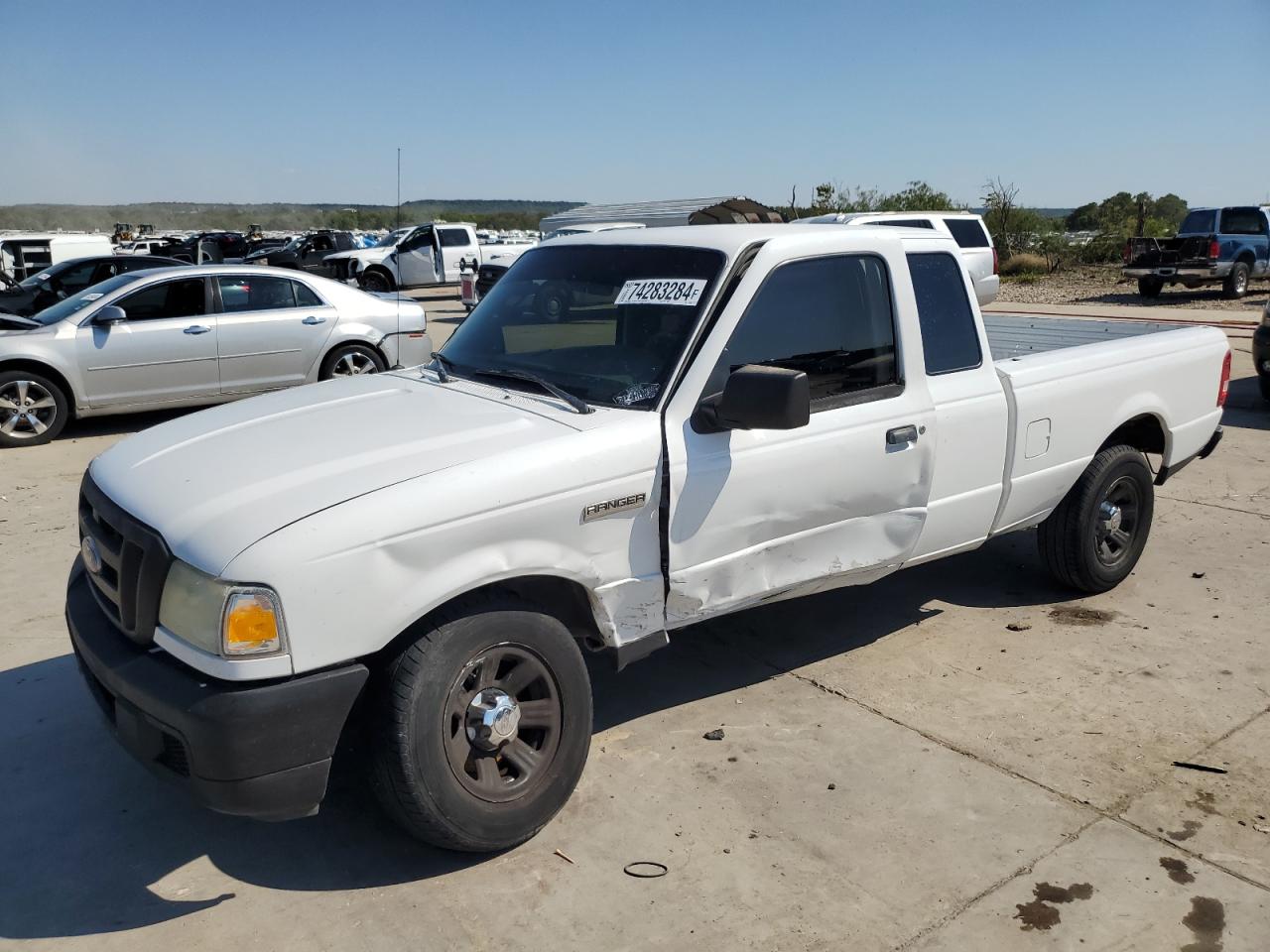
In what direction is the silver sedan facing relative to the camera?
to the viewer's left

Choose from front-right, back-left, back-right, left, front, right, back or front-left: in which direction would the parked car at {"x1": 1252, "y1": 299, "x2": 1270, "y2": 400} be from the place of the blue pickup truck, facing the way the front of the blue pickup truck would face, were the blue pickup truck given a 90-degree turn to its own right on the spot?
front-right

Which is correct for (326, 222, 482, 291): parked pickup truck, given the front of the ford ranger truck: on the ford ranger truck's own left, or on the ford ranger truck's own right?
on the ford ranger truck's own right

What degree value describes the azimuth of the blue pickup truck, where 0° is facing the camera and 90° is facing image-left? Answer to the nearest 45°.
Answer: approximately 225°

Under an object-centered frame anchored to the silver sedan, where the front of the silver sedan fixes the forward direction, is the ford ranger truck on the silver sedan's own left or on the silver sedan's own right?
on the silver sedan's own left

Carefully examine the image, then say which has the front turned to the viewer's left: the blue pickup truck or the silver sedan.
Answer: the silver sedan
